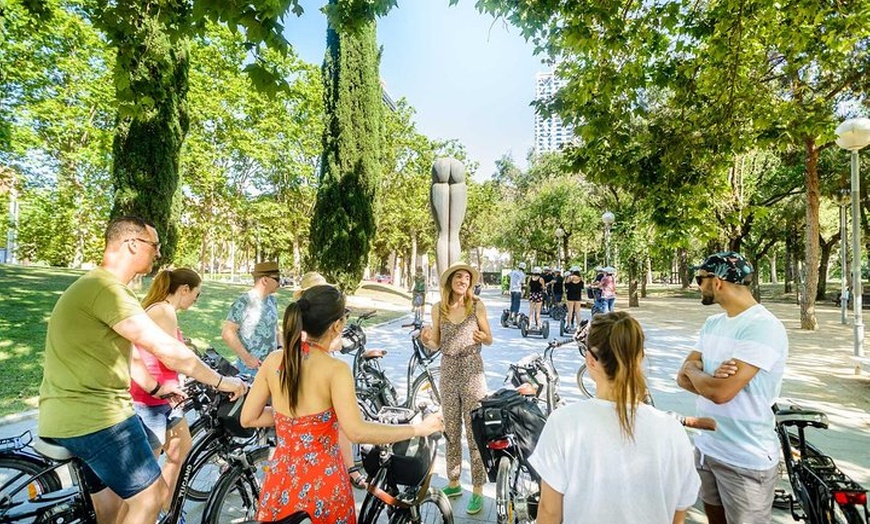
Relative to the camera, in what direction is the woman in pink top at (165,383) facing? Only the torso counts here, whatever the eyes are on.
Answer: to the viewer's right

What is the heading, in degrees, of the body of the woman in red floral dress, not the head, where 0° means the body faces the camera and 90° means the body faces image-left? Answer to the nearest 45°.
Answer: approximately 225°

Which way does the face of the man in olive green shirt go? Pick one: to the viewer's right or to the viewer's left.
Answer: to the viewer's right

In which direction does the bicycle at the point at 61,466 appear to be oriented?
to the viewer's right

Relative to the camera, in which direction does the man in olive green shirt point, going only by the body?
to the viewer's right

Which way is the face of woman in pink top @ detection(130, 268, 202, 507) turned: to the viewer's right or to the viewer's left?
to the viewer's right

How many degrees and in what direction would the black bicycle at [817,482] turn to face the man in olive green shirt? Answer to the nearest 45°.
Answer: approximately 90° to its left

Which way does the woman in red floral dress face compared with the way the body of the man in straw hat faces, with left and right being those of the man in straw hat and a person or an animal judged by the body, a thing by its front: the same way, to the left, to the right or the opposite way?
to the left

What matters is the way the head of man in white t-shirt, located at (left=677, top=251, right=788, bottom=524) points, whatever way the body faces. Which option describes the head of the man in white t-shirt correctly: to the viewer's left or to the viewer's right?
to the viewer's left
